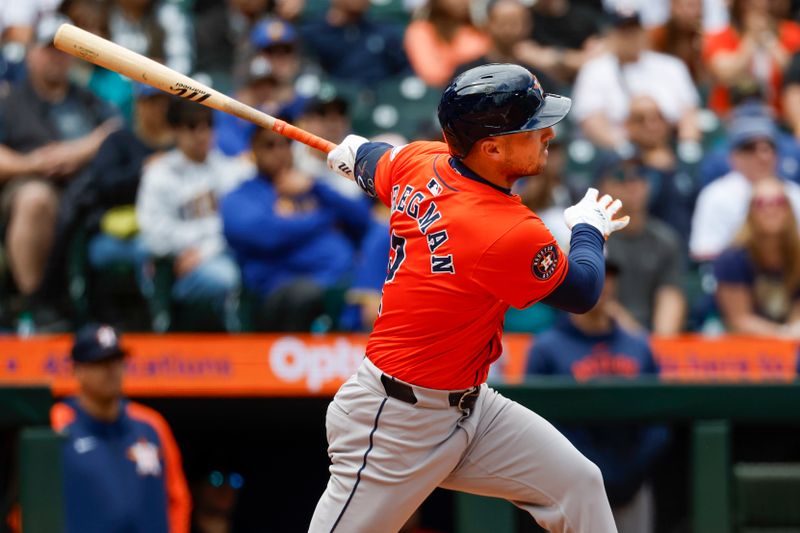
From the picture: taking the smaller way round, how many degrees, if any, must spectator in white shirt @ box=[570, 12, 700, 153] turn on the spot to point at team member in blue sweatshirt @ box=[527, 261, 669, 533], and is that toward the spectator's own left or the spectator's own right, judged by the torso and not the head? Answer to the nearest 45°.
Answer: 0° — they already face them

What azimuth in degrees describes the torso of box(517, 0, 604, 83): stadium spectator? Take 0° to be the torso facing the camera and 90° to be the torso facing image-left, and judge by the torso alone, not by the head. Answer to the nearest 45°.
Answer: approximately 0°

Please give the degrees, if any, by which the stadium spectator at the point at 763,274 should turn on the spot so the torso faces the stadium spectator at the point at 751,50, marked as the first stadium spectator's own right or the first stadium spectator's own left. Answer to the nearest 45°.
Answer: approximately 180°

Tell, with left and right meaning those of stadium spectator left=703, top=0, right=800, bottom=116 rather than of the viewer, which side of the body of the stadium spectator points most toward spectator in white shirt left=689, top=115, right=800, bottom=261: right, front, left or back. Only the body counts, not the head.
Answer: front

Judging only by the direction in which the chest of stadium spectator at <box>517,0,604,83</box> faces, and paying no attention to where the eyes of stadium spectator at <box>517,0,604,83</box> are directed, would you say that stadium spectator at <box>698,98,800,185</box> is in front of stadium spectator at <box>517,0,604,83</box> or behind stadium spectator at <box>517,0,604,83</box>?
in front

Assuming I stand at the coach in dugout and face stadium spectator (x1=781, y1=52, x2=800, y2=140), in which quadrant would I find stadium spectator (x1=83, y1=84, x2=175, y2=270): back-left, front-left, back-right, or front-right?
front-left

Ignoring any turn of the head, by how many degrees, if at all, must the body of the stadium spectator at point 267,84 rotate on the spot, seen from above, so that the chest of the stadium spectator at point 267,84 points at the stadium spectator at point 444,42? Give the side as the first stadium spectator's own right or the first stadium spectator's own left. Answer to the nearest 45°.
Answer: approximately 135° to the first stadium spectator's own left

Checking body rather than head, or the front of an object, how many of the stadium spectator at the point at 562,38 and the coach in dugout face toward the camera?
2

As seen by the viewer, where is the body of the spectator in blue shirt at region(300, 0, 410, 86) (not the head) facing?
toward the camera

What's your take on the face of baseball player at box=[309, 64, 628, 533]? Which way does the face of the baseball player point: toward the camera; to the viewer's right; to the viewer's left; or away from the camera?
to the viewer's right

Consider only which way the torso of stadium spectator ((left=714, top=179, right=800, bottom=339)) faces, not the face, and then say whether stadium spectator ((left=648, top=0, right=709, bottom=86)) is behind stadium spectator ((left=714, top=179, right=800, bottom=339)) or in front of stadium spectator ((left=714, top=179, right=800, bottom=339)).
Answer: behind

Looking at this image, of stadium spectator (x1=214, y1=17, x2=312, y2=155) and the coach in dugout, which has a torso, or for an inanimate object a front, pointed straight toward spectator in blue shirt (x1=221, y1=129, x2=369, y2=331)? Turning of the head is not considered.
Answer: the stadium spectator

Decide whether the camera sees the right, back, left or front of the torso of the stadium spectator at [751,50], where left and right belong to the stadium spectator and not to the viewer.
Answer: front

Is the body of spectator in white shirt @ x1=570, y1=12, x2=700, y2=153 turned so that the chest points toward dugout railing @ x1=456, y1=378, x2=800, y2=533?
yes

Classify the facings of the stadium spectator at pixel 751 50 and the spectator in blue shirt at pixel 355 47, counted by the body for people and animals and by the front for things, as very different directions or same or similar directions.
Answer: same or similar directions

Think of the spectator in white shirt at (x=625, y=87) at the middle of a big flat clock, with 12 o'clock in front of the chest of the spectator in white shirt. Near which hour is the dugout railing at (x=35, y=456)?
The dugout railing is roughly at 1 o'clock from the spectator in white shirt.

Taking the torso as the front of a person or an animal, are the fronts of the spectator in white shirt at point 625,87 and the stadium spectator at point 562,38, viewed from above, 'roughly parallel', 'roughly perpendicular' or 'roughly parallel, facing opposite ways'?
roughly parallel

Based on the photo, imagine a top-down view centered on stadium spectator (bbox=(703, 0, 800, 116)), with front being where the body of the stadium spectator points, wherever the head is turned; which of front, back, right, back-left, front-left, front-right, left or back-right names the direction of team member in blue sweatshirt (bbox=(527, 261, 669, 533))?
front
